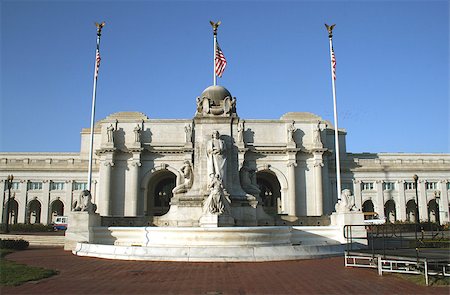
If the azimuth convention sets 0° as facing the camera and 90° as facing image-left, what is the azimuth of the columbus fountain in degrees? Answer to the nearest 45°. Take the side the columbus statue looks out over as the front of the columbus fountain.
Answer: approximately 0°

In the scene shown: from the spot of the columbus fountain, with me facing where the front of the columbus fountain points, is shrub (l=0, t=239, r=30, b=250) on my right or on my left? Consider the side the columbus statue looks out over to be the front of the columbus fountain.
on my right

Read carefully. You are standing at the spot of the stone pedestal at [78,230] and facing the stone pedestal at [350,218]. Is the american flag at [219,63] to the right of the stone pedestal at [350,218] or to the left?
left

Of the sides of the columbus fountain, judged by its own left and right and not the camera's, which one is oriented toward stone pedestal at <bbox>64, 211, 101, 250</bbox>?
right

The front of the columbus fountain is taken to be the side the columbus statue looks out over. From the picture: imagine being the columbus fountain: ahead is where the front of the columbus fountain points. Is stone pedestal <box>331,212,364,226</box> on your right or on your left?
on your left
